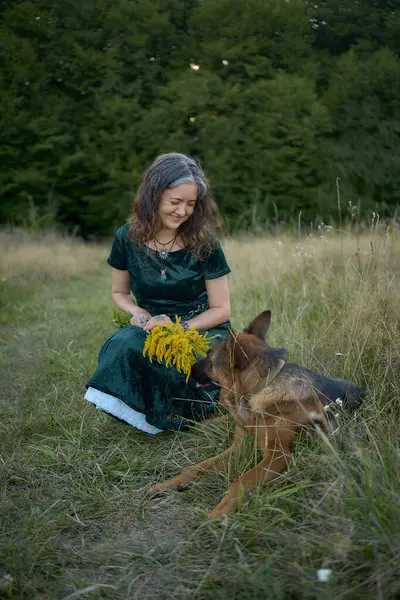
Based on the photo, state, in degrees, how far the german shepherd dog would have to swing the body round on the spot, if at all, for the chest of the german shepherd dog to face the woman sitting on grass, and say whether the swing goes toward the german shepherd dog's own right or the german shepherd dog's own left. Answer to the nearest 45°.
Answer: approximately 90° to the german shepherd dog's own right

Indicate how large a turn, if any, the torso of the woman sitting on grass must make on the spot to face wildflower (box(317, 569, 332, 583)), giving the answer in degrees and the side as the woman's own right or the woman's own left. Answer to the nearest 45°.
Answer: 0° — they already face it

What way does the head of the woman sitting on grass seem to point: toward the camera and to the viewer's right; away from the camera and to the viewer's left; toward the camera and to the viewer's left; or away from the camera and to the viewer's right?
toward the camera and to the viewer's right

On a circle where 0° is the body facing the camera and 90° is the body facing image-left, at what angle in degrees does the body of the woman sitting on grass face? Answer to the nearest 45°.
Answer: approximately 0°
